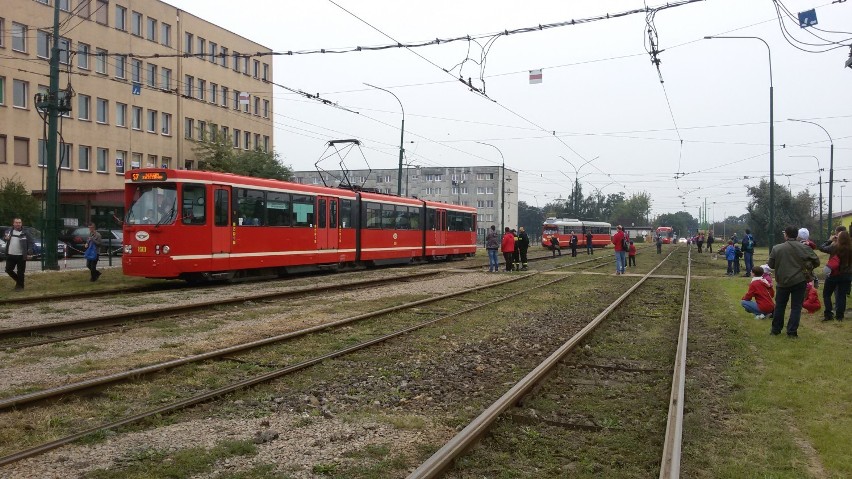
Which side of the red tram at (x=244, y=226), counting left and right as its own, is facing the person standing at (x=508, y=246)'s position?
back

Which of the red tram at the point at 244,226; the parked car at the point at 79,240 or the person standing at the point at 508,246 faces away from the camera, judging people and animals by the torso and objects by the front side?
the person standing

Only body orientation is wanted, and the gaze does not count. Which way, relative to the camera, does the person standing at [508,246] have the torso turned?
away from the camera

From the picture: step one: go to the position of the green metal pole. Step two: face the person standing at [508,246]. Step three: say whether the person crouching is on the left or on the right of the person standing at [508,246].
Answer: right

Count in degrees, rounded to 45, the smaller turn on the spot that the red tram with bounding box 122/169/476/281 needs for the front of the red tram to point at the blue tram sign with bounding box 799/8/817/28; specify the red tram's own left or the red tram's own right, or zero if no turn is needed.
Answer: approximately 90° to the red tram's own left

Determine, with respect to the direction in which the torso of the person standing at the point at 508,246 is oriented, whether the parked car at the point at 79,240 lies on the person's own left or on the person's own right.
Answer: on the person's own left

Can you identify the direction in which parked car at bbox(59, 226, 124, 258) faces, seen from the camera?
facing to the left of the viewer
